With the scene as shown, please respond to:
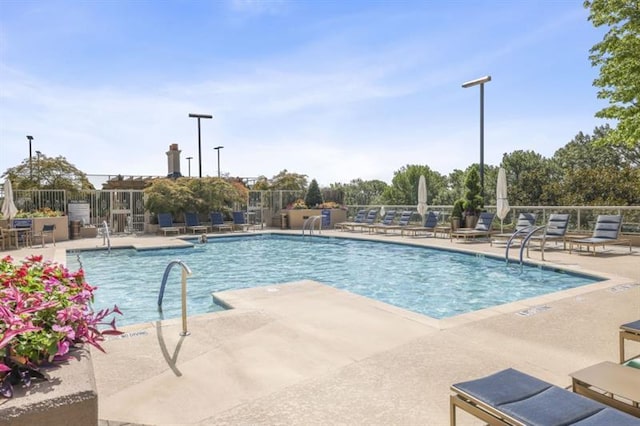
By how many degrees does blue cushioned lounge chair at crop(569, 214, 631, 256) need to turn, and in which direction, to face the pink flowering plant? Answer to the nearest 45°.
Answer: approximately 45° to its left

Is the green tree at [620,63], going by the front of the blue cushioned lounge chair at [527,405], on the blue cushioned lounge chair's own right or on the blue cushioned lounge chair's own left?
on the blue cushioned lounge chair's own right

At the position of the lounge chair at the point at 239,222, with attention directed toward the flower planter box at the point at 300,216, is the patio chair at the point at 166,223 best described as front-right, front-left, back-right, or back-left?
back-right

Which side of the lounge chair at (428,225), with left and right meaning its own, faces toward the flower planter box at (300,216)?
right

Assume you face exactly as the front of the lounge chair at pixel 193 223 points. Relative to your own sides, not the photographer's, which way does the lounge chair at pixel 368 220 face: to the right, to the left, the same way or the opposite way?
to the right

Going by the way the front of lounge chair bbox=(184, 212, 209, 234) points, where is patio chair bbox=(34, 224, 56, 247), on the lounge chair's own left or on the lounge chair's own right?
on the lounge chair's own right

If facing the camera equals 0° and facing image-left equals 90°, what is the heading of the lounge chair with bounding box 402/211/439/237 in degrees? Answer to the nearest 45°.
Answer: approximately 45°

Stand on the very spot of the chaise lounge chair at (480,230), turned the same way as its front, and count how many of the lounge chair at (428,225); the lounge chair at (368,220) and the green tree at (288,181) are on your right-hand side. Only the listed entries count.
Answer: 3

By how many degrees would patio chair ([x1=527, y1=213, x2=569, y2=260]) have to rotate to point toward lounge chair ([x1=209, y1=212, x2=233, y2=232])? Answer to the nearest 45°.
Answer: approximately 45° to its right

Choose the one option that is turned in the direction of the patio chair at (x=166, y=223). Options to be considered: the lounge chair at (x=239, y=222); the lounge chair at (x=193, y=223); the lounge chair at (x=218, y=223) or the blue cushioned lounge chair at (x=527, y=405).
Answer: the blue cushioned lounge chair

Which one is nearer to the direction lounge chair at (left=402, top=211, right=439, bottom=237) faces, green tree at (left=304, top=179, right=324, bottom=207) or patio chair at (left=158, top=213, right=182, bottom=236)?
the patio chair
